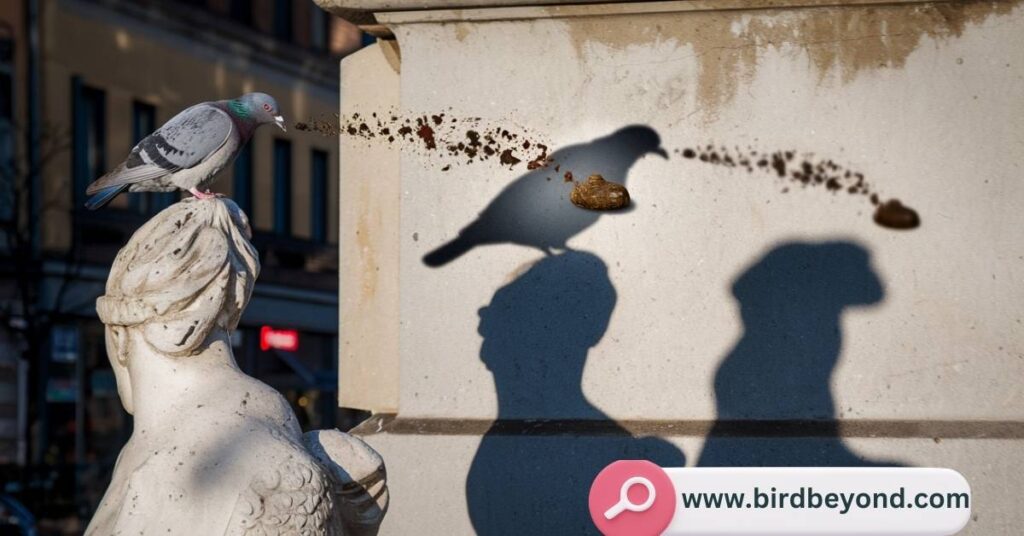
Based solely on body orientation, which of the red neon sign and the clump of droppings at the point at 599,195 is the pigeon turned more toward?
the clump of droppings

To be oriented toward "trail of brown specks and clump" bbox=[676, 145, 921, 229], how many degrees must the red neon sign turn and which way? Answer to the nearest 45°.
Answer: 0° — it already faces it

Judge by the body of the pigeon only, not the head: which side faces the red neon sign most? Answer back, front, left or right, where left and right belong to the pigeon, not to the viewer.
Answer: left

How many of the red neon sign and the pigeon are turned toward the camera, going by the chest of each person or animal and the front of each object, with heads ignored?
1

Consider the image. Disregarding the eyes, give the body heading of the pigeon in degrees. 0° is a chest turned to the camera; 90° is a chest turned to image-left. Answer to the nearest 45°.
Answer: approximately 270°

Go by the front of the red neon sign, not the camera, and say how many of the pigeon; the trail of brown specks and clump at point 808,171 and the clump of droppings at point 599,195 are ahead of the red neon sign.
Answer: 3

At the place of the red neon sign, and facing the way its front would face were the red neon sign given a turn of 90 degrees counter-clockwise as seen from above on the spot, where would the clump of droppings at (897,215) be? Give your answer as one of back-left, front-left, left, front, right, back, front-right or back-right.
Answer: right

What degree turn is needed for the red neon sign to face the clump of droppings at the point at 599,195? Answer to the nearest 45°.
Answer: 0° — it already faces it

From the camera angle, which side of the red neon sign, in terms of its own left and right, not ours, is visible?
front

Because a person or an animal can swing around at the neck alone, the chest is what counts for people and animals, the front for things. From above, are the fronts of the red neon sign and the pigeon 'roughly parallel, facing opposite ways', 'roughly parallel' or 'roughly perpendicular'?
roughly perpendicular

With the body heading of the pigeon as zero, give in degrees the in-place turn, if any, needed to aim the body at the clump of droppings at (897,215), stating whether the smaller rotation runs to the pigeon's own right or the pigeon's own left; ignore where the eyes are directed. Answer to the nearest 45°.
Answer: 0° — it already faces it

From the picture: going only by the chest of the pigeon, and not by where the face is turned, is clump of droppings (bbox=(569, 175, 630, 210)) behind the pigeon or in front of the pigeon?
in front

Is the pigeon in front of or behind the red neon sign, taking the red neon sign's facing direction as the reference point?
in front
